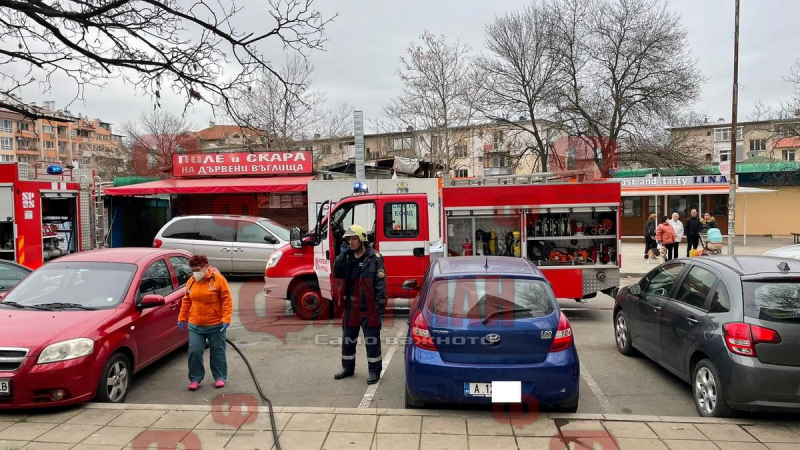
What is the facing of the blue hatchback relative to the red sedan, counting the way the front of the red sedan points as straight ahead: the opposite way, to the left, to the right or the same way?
the opposite way

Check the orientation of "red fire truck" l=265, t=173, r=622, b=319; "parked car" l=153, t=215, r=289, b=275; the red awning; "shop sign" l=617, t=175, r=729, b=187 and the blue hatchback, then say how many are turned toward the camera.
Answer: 2

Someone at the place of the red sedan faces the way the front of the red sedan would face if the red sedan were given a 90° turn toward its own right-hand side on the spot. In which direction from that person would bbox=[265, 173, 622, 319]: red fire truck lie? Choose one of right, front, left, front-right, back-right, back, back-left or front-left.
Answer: back-right

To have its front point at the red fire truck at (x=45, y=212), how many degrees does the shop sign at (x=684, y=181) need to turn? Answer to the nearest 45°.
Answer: approximately 45° to its right

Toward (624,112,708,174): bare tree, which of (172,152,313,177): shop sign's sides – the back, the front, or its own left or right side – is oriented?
left

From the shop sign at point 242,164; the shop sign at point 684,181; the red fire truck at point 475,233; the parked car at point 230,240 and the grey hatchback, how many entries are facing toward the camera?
2

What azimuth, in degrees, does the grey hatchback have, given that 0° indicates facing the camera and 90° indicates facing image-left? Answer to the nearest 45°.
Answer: approximately 135°

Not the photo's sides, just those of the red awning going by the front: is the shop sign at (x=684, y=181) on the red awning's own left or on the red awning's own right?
on the red awning's own left

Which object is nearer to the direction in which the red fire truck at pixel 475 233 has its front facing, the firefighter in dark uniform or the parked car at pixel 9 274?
the parked car

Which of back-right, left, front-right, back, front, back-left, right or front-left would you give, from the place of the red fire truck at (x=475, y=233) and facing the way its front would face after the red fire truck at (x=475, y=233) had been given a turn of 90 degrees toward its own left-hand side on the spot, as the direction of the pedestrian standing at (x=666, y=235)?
back-left

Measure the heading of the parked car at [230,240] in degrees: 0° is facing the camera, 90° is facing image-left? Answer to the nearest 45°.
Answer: approximately 270°
